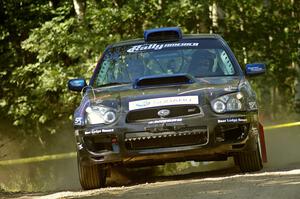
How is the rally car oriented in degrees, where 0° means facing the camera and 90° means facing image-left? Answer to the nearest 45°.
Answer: approximately 0°
